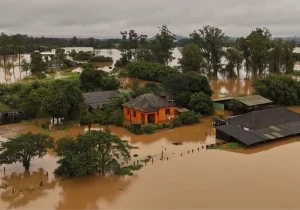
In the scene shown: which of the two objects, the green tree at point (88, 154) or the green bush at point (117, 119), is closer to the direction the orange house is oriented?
the green tree

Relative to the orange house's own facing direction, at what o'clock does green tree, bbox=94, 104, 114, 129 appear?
The green tree is roughly at 4 o'clock from the orange house.

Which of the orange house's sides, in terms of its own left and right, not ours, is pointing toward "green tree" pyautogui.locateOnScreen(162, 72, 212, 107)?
left

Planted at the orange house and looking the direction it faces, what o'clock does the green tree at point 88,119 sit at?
The green tree is roughly at 4 o'clock from the orange house.

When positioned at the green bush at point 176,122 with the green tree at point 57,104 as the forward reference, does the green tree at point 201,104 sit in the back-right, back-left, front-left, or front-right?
back-right

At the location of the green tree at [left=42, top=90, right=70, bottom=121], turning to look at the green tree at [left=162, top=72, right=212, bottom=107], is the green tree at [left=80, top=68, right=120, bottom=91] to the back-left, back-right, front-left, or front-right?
front-left

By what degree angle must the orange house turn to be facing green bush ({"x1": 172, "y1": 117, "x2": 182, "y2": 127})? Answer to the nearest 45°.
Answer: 0° — it already faces it

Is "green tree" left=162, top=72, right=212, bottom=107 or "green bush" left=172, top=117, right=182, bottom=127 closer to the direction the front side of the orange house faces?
the green bush

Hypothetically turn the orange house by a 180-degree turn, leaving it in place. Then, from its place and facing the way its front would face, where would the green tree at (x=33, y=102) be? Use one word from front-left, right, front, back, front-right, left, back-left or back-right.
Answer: front-left

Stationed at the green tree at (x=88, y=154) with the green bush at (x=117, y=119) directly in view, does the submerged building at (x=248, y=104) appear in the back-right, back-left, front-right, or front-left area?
front-right

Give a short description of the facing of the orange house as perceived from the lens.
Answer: facing the viewer and to the right of the viewer

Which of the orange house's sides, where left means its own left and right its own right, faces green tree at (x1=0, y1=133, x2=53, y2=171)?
right

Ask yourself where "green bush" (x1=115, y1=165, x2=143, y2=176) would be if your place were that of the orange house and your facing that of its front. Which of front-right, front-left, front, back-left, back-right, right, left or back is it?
front-right

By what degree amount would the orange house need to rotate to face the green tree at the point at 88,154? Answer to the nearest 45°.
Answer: approximately 45° to its right

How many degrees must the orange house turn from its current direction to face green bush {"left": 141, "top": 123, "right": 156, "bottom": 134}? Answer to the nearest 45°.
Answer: approximately 45° to its right

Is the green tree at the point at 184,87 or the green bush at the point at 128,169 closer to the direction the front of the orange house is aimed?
the green bush
